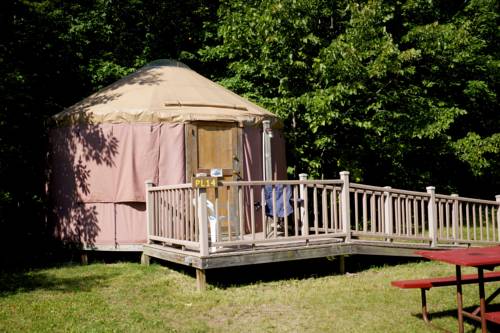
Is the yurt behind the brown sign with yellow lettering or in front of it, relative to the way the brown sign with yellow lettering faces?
behind

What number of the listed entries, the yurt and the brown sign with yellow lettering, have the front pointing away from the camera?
0

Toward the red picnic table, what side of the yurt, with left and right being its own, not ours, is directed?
front

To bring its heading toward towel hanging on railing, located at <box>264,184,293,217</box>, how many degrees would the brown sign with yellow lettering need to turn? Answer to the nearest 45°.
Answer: approximately 135° to its left

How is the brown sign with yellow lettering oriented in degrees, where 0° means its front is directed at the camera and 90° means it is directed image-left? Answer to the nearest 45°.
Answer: approximately 0°

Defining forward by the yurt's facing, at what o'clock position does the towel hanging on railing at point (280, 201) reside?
The towel hanging on railing is roughly at 12 o'clock from the yurt.

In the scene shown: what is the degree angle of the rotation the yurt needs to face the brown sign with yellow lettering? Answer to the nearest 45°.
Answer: approximately 45° to its right

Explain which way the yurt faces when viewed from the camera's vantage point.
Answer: facing the viewer and to the right of the viewer

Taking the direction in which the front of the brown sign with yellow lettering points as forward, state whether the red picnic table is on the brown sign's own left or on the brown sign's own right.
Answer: on the brown sign's own left
